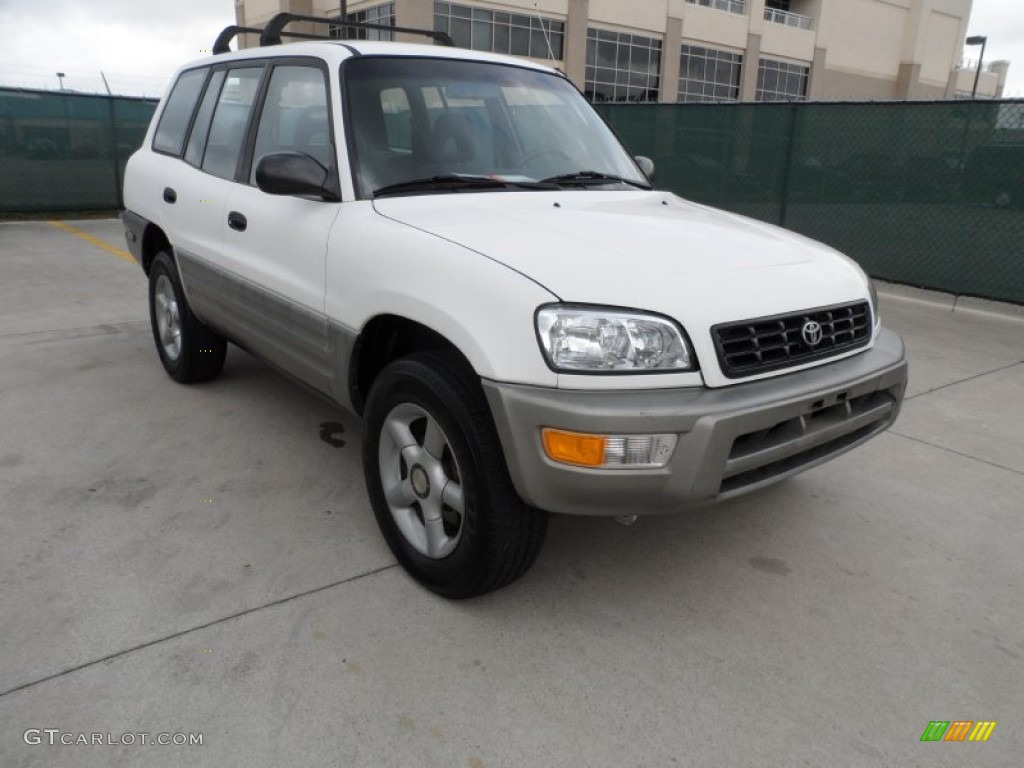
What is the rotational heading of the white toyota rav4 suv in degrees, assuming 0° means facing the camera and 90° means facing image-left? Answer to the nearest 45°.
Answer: approximately 315°

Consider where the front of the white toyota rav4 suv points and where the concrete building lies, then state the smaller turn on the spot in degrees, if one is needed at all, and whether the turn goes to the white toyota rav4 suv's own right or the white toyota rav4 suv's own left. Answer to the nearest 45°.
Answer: approximately 135° to the white toyota rav4 suv's own left

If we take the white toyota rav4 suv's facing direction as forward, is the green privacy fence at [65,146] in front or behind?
behind

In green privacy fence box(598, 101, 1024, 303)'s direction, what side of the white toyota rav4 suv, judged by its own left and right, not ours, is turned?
left
